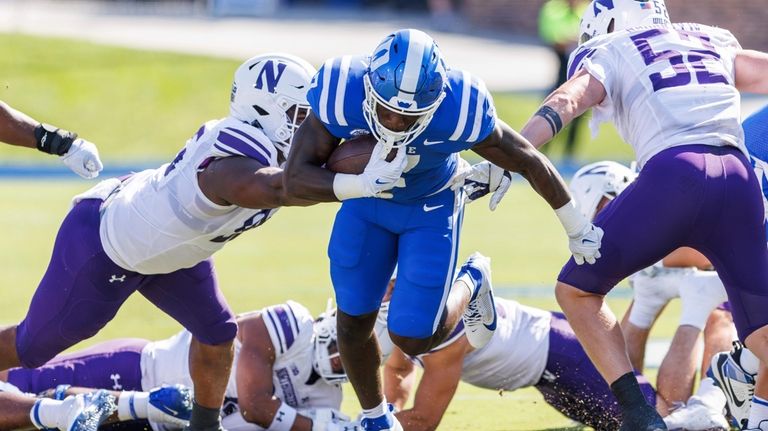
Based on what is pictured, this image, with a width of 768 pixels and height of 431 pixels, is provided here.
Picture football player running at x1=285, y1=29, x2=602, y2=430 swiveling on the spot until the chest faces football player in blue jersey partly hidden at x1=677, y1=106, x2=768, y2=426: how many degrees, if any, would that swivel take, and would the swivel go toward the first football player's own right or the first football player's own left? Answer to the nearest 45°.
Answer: approximately 90° to the first football player's own left

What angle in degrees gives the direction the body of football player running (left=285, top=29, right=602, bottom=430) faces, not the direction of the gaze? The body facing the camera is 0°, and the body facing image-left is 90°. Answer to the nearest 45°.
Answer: approximately 0°

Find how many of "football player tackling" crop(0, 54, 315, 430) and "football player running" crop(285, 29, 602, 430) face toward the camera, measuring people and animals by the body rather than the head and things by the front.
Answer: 1

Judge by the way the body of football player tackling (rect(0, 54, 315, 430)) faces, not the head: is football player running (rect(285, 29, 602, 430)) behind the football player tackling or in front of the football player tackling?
in front

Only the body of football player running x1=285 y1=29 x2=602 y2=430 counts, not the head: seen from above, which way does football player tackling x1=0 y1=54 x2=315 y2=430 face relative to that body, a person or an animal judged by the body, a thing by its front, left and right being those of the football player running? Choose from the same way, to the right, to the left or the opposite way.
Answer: to the left

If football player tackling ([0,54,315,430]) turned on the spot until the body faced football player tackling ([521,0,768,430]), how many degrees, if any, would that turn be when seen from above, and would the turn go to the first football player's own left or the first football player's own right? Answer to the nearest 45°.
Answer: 0° — they already face them

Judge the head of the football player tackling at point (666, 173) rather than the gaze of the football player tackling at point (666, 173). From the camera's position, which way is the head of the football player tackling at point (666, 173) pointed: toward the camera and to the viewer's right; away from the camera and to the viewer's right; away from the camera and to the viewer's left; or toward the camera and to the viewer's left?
away from the camera and to the viewer's left

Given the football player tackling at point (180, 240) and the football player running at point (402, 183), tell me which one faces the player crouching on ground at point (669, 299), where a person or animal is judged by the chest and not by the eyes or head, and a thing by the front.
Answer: the football player tackling

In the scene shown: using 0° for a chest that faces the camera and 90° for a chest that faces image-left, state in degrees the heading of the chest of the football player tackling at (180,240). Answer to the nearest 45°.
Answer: approximately 270°

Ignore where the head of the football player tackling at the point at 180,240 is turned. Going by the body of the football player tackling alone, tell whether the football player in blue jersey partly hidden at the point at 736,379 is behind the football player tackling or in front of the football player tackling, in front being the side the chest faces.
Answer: in front

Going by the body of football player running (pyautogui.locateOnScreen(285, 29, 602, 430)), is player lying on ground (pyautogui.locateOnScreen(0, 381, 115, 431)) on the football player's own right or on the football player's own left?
on the football player's own right
